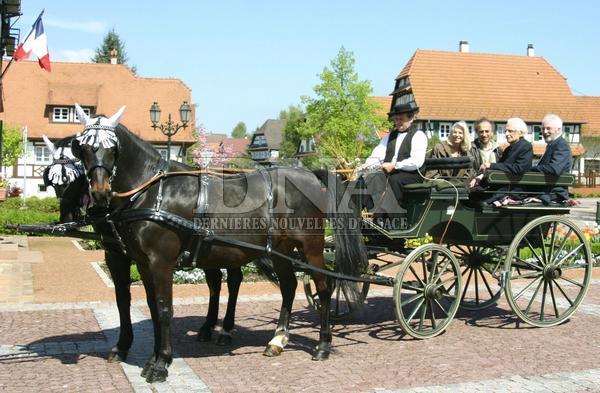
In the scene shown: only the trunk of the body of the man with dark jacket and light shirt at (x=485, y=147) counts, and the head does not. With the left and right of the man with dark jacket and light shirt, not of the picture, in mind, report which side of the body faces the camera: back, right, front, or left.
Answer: front

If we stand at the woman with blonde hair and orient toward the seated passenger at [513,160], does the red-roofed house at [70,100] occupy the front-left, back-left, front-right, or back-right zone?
back-left

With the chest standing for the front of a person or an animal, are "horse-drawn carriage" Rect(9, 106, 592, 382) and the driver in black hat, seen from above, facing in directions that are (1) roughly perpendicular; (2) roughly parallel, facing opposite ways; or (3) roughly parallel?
roughly parallel

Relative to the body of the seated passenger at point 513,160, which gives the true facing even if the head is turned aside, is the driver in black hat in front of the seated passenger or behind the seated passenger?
in front

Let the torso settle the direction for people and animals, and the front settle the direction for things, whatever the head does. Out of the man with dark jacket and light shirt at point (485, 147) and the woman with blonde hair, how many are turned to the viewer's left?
0

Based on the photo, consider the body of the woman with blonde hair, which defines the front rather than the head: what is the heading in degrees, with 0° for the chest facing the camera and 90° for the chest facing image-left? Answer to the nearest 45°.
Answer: approximately 0°

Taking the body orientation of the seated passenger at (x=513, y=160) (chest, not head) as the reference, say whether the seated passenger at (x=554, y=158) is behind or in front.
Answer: behind

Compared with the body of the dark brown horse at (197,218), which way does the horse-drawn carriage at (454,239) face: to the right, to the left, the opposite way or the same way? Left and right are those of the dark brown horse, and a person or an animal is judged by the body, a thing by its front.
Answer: the same way

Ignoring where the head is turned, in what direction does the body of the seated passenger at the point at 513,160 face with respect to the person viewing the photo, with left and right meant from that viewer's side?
facing to the left of the viewer

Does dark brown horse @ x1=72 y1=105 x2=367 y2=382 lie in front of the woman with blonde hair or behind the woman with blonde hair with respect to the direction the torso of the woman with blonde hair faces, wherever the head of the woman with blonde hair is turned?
in front

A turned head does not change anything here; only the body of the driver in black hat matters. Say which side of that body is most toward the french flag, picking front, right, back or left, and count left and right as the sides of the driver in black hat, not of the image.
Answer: right

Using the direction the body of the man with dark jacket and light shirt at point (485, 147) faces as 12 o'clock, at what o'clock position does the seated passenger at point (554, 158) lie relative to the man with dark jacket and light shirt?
The seated passenger is roughly at 10 o'clock from the man with dark jacket and light shirt.

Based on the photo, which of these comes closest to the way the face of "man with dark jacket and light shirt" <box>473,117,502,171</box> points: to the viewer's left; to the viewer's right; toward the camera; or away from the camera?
toward the camera

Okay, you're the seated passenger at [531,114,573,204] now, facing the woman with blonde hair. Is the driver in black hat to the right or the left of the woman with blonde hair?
left

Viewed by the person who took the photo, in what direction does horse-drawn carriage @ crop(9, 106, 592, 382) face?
facing the viewer and to the left of the viewer

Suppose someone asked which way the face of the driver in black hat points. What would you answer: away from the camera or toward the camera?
toward the camera
